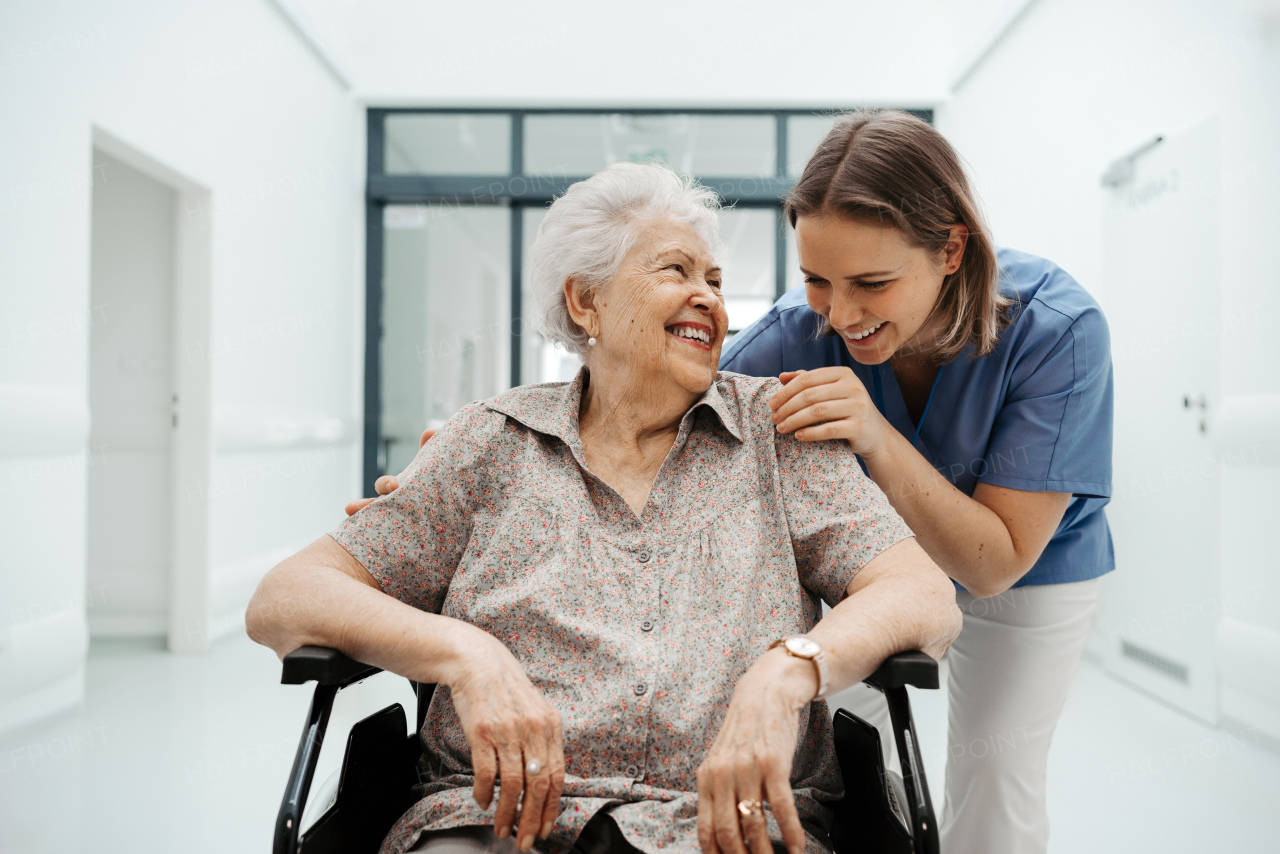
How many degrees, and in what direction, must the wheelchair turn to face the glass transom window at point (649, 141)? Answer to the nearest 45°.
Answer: approximately 180°

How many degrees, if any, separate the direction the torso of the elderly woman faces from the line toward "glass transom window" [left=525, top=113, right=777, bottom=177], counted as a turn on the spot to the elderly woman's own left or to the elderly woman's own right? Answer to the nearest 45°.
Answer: approximately 180°

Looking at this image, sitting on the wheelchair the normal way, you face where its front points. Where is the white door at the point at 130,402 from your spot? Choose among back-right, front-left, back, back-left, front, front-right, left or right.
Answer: back-right

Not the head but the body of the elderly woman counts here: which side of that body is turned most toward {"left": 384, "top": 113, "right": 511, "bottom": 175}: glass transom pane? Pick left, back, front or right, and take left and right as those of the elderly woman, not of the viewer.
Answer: back

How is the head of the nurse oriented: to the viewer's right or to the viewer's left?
to the viewer's left

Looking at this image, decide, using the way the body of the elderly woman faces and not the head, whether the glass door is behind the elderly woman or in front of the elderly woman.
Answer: behind

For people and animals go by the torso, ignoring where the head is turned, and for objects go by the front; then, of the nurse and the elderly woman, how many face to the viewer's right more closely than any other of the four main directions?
0

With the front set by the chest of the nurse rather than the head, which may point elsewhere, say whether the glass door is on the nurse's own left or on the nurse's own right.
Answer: on the nurse's own right

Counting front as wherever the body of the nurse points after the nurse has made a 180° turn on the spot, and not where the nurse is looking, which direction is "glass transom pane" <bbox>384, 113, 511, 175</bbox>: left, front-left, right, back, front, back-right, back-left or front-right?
left

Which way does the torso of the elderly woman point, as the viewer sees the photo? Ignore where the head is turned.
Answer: toward the camera

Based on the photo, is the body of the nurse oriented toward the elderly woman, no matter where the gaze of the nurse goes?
yes

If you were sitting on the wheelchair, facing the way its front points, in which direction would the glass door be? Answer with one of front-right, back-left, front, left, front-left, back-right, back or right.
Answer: back

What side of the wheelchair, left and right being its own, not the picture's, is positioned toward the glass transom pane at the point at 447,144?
back

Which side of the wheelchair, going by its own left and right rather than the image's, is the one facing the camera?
front

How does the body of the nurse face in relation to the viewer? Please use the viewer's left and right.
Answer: facing the viewer and to the left of the viewer
